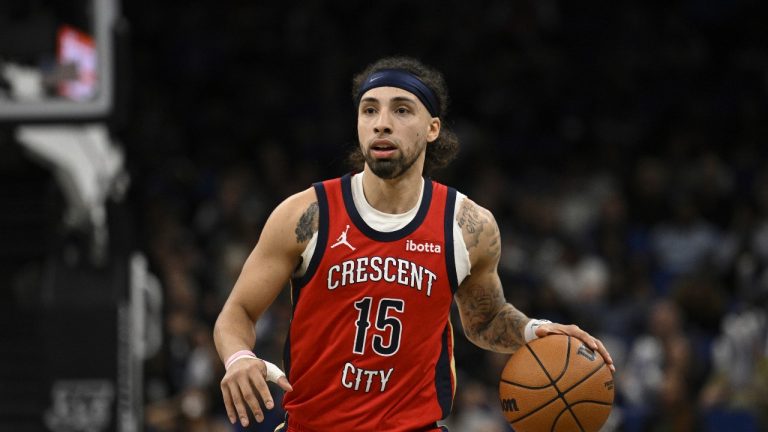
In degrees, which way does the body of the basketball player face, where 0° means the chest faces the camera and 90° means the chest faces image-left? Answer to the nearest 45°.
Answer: approximately 0°
